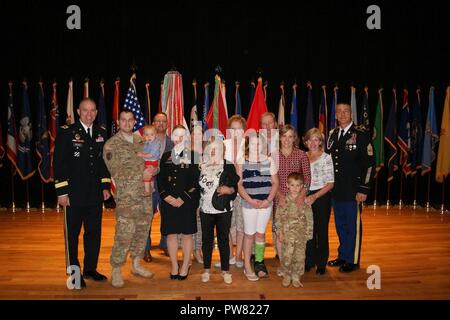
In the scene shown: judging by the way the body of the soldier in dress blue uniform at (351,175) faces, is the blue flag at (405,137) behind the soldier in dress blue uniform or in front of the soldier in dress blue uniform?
behind

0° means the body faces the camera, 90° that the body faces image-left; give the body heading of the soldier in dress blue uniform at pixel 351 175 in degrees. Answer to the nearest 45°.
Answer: approximately 45°

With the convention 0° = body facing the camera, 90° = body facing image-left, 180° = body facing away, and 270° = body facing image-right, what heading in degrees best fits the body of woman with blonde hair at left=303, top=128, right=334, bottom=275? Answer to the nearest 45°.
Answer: approximately 45°

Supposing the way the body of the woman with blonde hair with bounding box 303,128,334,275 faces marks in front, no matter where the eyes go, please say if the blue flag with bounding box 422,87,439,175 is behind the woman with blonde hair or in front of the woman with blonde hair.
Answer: behind

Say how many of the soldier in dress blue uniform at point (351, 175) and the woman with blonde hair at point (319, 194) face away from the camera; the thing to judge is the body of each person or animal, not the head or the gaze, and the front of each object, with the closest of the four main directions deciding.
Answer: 0

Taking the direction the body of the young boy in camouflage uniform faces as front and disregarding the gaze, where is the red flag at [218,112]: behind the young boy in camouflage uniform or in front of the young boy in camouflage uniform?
behind

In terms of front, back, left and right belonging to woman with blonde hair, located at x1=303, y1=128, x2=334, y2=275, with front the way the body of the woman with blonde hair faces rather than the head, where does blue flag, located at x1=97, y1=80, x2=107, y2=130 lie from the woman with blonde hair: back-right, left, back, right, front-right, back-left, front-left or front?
right

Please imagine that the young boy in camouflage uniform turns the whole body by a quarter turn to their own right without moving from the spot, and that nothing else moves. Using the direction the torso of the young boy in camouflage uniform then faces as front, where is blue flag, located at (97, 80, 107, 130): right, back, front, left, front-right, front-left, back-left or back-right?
front-right

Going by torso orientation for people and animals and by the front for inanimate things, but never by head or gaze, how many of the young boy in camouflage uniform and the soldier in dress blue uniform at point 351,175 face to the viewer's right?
0

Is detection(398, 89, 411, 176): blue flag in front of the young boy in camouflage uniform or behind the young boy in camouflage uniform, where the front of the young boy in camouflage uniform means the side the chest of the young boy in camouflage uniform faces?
behind
